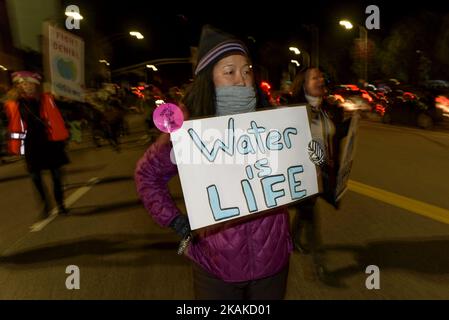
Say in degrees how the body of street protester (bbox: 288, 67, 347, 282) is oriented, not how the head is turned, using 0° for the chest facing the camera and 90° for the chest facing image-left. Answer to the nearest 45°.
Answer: approximately 315°

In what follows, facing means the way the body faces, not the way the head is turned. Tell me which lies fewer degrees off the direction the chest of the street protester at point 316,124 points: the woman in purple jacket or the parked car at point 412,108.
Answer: the woman in purple jacket

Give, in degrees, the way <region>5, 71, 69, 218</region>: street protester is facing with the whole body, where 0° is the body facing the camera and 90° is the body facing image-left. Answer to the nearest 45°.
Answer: approximately 0°

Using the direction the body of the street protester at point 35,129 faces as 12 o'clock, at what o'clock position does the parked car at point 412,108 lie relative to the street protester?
The parked car is roughly at 8 o'clock from the street protester.

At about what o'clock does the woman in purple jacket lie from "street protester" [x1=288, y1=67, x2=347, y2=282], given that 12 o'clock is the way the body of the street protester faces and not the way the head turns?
The woman in purple jacket is roughly at 2 o'clock from the street protester.
